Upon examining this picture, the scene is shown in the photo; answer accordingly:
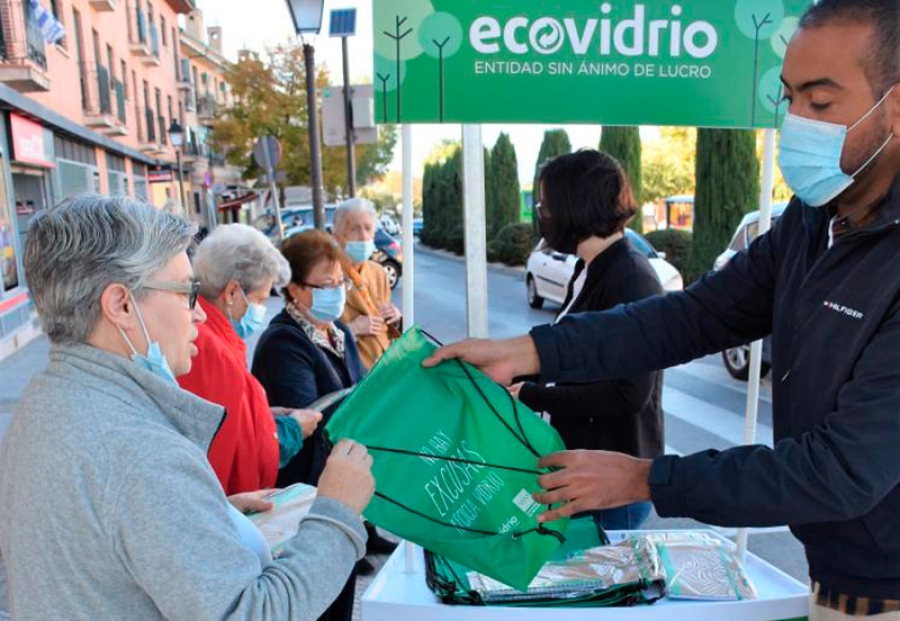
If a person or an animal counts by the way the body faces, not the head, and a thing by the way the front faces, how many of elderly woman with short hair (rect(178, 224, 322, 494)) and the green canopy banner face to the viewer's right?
1

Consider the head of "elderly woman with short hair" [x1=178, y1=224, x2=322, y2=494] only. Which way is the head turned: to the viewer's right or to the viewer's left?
to the viewer's right

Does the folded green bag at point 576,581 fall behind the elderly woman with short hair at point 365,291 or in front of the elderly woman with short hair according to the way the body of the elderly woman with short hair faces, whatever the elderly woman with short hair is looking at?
in front

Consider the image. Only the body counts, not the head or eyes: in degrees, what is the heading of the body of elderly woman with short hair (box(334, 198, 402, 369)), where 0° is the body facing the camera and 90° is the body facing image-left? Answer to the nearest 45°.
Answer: approximately 315°

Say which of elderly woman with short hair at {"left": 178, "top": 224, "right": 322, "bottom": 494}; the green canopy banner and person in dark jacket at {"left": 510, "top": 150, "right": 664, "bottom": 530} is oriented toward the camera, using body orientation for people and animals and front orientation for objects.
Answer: the green canopy banner

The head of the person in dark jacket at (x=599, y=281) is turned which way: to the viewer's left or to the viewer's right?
to the viewer's left

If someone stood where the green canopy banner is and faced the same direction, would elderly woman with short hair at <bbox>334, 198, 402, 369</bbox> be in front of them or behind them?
behind

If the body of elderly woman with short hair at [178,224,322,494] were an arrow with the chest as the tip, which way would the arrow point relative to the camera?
to the viewer's right

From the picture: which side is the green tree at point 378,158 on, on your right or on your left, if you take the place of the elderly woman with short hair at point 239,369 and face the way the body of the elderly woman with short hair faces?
on your left

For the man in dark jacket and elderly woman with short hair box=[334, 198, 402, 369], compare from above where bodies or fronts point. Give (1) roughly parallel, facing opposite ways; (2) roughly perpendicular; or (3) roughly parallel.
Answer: roughly perpendicular

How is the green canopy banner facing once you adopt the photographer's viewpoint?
facing the viewer

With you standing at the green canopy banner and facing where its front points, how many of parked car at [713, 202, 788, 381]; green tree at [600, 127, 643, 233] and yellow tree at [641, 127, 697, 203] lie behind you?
3

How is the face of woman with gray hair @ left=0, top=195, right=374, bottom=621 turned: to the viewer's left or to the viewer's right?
to the viewer's right

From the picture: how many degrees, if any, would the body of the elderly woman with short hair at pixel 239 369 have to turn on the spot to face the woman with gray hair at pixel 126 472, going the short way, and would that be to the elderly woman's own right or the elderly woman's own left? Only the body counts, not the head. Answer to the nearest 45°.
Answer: approximately 90° to the elderly woman's own right

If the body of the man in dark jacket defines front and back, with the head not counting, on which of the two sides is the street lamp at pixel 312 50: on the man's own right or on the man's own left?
on the man's own right
